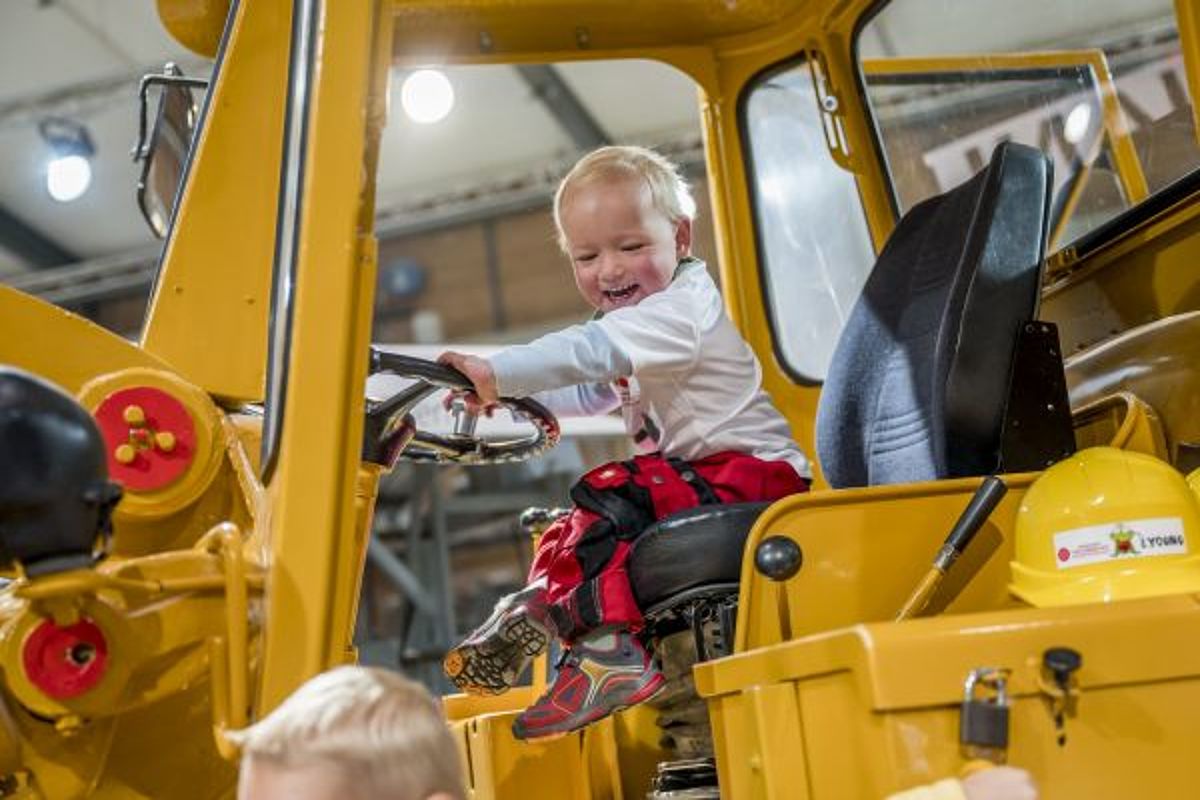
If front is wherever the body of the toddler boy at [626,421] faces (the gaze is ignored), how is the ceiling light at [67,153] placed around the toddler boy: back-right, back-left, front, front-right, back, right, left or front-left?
front-right

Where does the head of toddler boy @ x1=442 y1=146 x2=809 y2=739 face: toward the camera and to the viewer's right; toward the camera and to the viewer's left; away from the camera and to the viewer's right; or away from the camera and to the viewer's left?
toward the camera and to the viewer's left

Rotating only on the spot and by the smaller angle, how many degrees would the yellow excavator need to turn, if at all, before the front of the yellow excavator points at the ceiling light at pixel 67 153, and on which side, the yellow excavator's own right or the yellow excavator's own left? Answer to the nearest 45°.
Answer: approximately 45° to the yellow excavator's own right

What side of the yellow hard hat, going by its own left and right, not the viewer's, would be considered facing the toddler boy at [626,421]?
right

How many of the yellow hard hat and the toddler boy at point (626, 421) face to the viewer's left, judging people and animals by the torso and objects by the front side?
1

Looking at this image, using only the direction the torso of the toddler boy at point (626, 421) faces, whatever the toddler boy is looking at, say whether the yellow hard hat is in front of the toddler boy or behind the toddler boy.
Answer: behind

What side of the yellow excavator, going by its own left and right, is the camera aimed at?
left

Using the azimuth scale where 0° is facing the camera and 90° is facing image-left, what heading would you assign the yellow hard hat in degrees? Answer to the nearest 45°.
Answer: approximately 0°

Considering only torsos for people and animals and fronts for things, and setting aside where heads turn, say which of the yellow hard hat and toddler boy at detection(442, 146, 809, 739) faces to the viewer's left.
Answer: the toddler boy

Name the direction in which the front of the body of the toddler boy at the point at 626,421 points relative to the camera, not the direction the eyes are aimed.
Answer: to the viewer's left
